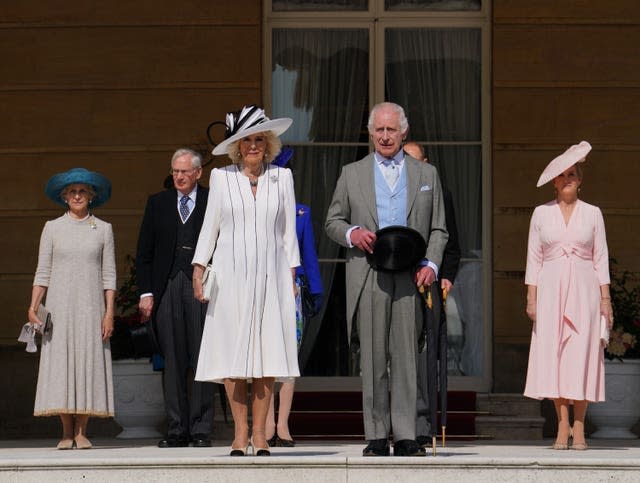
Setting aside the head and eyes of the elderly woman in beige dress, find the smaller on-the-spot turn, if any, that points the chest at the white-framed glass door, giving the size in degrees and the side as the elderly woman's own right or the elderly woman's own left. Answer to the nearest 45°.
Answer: approximately 135° to the elderly woman's own left

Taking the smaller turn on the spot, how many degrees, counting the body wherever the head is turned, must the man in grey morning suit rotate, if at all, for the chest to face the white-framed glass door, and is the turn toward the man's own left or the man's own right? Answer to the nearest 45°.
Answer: approximately 180°

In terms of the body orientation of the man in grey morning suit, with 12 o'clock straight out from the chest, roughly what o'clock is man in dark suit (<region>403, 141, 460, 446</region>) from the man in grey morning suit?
The man in dark suit is roughly at 7 o'clock from the man in grey morning suit.

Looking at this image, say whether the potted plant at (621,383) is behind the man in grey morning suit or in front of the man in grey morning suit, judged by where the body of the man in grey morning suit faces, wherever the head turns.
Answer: behind

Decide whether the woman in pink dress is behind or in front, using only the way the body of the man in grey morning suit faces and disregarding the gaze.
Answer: behind

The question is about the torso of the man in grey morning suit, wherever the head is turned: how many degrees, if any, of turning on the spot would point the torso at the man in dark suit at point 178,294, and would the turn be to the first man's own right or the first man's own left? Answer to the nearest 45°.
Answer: approximately 135° to the first man's own right
